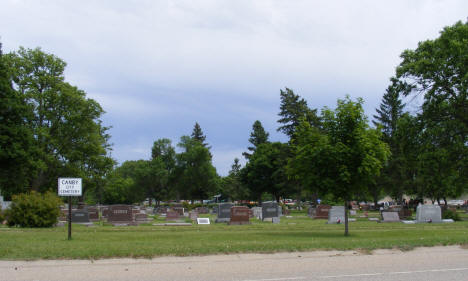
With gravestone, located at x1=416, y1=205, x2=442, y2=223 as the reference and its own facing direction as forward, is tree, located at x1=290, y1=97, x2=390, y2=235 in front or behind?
in front

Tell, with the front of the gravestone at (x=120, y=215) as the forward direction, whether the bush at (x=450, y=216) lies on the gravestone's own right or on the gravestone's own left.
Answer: on the gravestone's own left

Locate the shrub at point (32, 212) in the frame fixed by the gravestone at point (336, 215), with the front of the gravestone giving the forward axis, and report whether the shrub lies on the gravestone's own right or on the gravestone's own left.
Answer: on the gravestone's own right

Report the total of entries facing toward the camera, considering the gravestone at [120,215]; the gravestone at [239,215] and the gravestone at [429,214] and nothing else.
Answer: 3

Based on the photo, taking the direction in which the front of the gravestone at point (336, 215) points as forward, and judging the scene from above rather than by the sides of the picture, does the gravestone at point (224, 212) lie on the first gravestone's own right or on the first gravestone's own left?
on the first gravestone's own right

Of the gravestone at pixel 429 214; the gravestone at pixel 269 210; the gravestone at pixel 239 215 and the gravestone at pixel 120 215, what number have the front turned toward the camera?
4

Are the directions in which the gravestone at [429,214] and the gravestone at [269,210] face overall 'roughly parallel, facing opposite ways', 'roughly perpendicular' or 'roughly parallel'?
roughly parallel

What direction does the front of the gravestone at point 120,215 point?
toward the camera

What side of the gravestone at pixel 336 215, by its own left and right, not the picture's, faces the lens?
front

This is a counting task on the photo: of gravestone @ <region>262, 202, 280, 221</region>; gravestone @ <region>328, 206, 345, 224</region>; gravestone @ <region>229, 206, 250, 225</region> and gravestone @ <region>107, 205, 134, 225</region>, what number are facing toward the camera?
4

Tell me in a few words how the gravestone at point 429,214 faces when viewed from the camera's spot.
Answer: facing the viewer

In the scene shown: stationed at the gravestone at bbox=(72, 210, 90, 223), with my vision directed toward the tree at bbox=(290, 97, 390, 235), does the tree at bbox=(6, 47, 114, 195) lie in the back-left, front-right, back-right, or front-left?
back-left

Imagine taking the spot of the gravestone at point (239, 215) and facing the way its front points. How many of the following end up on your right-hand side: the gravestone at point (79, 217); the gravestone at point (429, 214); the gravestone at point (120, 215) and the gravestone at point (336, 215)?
2
